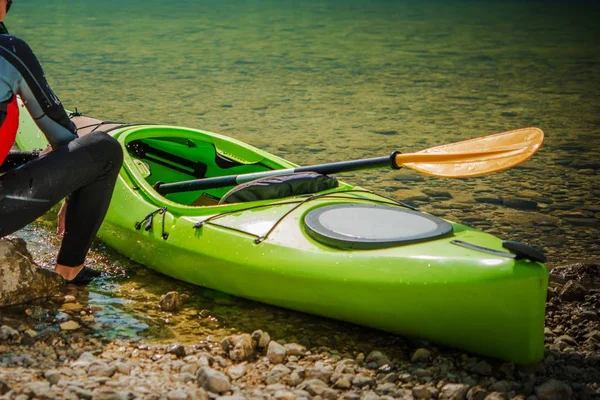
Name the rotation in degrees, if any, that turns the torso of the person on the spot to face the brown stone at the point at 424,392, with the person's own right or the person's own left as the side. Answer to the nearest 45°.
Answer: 0° — they already face it

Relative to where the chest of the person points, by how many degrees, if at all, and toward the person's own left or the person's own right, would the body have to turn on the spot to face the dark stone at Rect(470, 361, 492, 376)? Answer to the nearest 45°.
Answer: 0° — they already face it
